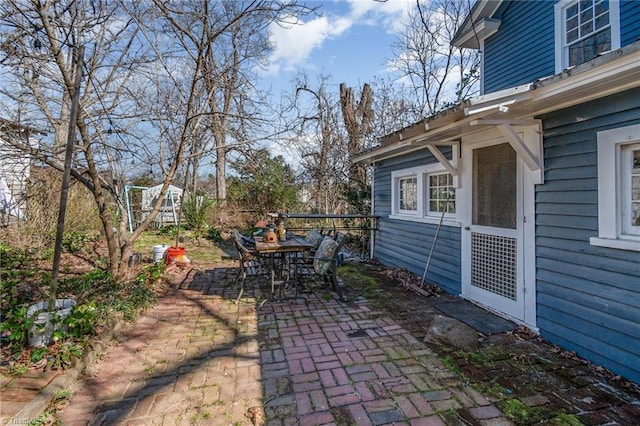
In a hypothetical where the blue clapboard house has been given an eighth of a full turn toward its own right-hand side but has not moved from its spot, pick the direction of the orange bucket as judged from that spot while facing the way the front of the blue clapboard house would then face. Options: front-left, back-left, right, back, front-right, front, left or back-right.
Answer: front

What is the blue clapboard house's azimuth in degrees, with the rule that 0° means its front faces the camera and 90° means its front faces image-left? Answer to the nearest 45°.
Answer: approximately 45°

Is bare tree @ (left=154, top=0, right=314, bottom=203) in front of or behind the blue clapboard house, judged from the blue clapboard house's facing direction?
in front

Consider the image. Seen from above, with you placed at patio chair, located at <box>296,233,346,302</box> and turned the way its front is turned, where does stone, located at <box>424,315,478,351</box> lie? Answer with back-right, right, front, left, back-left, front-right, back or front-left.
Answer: back-left

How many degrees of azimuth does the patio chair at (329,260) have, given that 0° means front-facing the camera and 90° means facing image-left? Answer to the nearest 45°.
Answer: approximately 90°

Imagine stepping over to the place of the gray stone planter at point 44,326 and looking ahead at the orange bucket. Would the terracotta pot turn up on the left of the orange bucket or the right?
right

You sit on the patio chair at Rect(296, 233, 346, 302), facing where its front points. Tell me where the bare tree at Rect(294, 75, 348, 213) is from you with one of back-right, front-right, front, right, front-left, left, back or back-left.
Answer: right

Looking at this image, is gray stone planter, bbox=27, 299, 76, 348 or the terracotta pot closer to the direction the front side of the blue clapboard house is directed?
the gray stone planter

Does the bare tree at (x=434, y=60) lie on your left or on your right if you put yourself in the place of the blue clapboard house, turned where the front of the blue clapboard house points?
on your right

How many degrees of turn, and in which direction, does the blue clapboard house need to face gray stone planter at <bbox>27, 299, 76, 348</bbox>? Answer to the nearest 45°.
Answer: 0° — it already faces it

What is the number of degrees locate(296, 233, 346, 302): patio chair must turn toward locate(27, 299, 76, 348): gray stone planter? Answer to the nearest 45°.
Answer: approximately 45° to its left

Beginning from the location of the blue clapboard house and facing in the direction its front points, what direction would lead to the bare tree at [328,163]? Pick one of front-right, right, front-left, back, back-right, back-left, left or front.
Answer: right

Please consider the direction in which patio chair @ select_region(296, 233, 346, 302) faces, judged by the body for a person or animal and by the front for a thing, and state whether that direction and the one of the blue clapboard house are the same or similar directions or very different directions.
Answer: same or similar directions

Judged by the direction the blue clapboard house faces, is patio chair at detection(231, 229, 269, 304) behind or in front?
in front

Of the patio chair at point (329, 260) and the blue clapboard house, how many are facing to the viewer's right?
0

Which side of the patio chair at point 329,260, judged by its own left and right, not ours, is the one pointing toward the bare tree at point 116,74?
front

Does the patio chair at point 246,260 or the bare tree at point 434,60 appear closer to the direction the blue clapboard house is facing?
the patio chair
